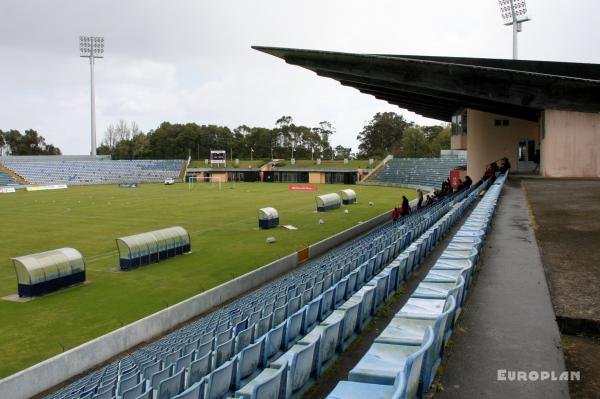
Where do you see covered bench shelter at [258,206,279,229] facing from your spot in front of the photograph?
facing away from the viewer and to the left of the viewer

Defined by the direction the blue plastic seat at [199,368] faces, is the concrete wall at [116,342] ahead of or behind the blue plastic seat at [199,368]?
ahead

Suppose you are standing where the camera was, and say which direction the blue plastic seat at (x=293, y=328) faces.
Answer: facing away from the viewer and to the left of the viewer

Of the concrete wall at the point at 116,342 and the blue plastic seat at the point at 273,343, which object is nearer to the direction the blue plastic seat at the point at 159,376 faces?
the concrete wall

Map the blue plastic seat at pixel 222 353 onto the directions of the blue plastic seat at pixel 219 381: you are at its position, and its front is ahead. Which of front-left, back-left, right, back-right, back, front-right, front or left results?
front-right

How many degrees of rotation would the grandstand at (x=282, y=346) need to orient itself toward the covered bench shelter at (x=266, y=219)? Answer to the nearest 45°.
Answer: approximately 45° to its right

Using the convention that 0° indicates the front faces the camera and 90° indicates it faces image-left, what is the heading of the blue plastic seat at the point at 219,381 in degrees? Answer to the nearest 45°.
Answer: approximately 135°

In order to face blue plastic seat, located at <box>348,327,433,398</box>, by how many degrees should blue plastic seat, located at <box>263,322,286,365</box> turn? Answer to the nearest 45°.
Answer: approximately 135° to its left

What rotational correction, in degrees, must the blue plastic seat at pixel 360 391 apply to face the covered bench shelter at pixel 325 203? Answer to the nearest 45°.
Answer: approximately 90° to its right

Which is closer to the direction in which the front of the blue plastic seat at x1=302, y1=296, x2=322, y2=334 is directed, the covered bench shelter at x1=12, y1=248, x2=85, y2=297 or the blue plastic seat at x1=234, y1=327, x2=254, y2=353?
the covered bench shelter

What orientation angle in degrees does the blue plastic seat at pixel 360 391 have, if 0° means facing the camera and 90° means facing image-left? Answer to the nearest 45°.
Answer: approximately 90°

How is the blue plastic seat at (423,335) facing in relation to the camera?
to the viewer's left

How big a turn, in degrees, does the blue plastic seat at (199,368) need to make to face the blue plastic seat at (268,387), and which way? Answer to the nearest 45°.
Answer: approximately 135° to its left

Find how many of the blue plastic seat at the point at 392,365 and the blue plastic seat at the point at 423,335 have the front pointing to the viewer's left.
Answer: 2
